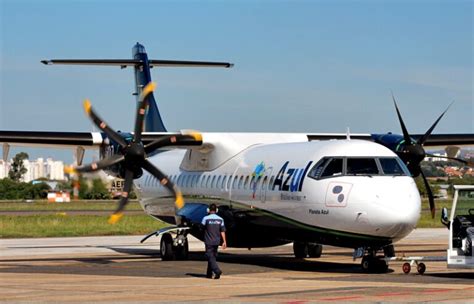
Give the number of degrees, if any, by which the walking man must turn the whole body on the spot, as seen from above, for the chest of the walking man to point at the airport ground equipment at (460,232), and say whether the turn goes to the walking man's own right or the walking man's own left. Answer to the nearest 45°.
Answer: approximately 90° to the walking man's own right

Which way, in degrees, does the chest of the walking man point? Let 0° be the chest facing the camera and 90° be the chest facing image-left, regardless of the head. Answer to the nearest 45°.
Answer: approximately 180°
